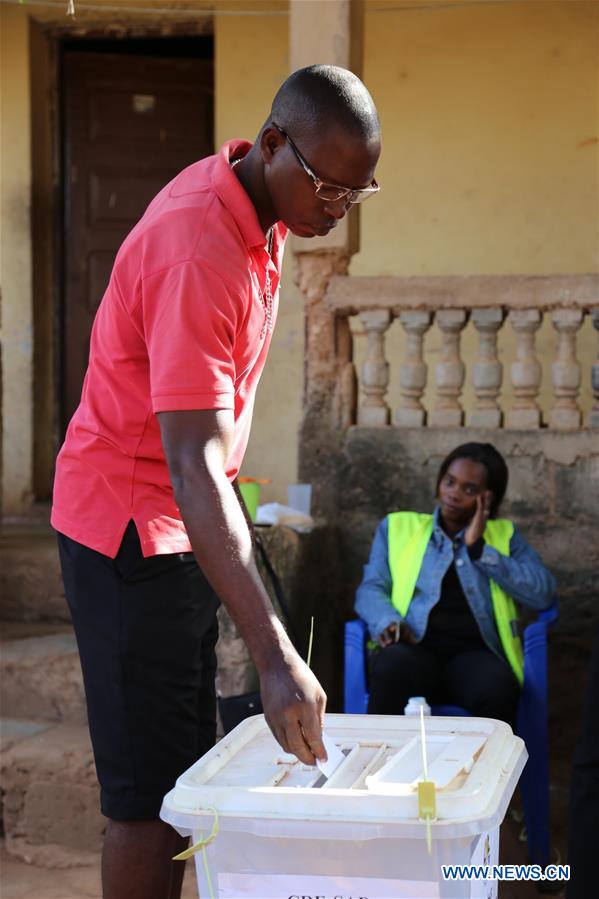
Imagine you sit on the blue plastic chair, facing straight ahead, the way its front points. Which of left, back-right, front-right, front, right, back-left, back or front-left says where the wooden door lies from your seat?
back-right

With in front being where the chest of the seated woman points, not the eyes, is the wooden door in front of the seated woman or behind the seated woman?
behind

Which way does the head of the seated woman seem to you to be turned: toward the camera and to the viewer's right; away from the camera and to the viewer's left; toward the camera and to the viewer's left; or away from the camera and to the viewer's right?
toward the camera and to the viewer's left

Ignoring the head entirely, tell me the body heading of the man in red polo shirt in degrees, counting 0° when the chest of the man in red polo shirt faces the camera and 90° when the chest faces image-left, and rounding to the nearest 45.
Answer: approximately 270°

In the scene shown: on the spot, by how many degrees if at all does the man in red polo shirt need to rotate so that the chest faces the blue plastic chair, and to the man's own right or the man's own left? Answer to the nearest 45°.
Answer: approximately 45° to the man's own left

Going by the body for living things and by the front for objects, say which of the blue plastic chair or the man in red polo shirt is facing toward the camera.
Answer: the blue plastic chair

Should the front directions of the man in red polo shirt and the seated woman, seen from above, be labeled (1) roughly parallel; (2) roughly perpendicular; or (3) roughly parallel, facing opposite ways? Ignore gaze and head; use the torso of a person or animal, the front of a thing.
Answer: roughly perpendicular

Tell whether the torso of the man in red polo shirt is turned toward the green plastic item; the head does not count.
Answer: no

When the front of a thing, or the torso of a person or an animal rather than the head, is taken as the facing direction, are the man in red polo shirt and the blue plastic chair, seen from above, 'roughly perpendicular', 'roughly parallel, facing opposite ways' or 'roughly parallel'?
roughly perpendicular

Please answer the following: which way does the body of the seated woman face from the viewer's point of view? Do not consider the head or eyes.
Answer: toward the camera

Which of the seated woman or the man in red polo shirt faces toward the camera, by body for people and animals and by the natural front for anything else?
the seated woman

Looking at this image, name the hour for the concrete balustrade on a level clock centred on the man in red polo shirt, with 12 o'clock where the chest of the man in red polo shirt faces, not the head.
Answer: The concrete balustrade is roughly at 10 o'clock from the man in red polo shirt.

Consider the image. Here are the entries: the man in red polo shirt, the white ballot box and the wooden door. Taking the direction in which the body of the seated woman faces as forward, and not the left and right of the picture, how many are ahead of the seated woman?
2
